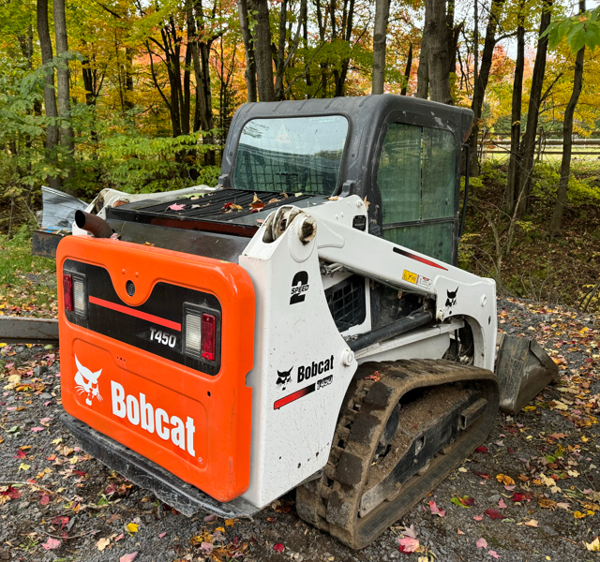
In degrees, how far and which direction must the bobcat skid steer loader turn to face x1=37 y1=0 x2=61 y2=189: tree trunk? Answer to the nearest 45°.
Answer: approximately 90° to its left

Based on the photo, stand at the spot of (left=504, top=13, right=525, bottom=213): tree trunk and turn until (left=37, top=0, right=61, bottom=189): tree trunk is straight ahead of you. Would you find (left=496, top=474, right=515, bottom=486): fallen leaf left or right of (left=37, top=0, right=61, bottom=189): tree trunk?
left

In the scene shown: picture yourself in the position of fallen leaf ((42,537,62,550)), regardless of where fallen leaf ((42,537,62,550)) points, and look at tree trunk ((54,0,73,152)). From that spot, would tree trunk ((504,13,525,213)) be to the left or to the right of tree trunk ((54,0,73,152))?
right

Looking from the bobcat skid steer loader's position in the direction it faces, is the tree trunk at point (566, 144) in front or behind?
in front

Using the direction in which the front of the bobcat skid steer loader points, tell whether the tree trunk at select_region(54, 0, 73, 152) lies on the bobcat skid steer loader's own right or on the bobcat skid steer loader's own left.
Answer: on the bobcat skid steer loader's own left

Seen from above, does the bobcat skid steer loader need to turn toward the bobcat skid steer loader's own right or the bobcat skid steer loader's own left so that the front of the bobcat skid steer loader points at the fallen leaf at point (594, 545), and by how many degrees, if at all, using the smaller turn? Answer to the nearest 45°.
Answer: approximately 45° to the bobcat skid steer loader's own right

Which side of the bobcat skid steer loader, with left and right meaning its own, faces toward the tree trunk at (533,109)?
front

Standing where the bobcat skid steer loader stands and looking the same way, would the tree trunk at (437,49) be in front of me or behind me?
in front

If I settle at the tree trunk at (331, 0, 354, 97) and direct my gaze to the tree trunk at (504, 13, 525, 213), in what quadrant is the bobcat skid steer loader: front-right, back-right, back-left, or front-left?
front-right

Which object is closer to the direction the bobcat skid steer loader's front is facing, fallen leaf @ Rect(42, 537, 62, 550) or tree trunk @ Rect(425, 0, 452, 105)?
the tree trunk

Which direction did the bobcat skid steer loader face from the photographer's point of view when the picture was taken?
facing away from the viewer and to the right of the viewer

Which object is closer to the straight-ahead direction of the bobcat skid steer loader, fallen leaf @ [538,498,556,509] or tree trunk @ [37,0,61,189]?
the fallen leaf

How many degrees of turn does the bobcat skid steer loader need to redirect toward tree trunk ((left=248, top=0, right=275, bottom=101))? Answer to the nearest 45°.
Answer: approximately 45° to its left

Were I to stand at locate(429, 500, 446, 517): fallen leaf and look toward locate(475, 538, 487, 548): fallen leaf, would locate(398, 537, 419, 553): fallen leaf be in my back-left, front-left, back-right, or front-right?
front-right
